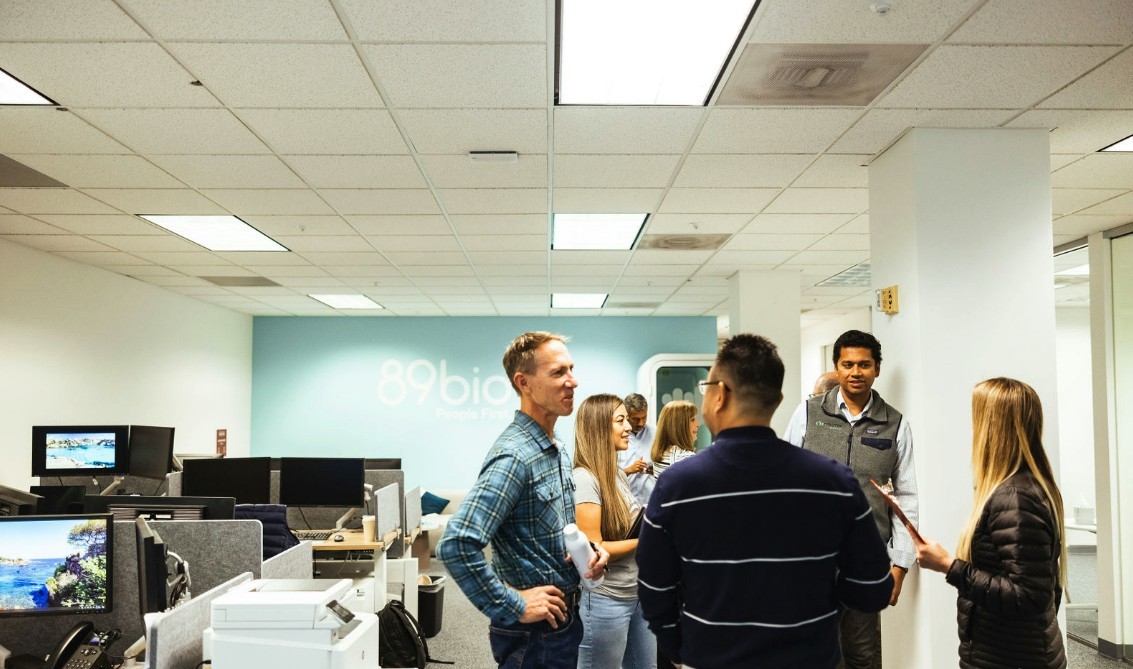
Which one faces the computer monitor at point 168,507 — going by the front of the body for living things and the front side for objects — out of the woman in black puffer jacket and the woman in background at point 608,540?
the woman in black puffer jacket

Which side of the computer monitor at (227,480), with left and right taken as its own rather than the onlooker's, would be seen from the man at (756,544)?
front

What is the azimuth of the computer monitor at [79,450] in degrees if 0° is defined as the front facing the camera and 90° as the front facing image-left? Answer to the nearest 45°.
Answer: approximately 0°

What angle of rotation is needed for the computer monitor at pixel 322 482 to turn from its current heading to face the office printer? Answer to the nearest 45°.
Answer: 0° — it already faces it

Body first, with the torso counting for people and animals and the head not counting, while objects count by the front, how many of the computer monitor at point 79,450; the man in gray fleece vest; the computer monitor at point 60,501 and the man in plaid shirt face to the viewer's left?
0

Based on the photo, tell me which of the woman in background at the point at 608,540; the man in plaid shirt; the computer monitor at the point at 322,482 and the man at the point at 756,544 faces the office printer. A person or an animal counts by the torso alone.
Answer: the computer monitor

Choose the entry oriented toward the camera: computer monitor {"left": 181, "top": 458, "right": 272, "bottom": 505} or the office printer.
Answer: the computer monitor

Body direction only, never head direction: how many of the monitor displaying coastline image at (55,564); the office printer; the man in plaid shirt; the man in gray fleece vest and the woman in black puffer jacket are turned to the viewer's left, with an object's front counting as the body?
1

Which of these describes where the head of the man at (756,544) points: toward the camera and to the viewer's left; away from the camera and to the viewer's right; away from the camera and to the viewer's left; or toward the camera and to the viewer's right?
away from the camera and to the viewer's left

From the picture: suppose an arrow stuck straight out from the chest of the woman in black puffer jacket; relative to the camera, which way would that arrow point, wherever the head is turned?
to the viewer's left

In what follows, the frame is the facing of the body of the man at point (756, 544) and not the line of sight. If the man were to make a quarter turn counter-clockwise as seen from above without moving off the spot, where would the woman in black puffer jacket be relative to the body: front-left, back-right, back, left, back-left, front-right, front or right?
back-right

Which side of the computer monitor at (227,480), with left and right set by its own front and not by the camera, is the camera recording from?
front

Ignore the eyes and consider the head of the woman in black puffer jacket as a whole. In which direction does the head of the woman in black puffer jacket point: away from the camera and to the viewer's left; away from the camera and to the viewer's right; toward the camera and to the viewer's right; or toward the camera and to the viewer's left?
away from the camera and to the viewer's left

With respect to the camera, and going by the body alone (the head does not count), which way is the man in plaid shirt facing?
to the viewer's right

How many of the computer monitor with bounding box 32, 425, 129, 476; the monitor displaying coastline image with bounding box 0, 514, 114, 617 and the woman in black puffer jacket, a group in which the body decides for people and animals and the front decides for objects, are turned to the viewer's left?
1

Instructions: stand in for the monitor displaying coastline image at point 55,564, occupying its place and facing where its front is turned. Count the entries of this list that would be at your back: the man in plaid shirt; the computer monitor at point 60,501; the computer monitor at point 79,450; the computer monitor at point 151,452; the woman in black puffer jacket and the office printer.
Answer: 3

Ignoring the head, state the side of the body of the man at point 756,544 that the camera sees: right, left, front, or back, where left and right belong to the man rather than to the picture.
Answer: back
